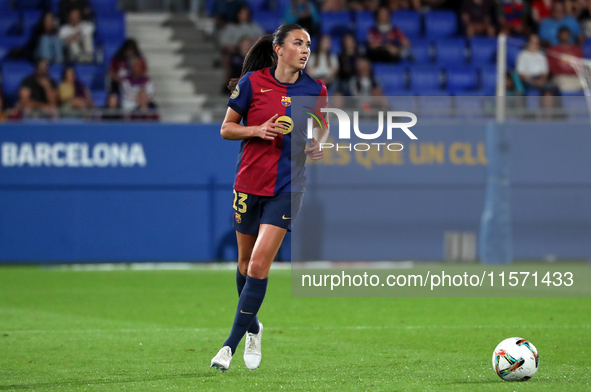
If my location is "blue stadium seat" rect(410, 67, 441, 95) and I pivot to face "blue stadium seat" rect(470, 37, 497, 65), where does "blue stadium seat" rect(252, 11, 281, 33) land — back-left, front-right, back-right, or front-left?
back-left

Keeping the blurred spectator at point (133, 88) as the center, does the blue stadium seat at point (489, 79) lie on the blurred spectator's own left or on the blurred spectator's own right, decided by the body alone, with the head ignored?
on the blurred spectator's own left

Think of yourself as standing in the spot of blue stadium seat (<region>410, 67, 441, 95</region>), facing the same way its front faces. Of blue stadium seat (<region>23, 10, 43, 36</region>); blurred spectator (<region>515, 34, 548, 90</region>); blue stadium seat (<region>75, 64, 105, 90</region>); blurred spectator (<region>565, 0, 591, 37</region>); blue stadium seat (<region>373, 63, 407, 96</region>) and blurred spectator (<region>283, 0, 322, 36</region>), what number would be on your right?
4

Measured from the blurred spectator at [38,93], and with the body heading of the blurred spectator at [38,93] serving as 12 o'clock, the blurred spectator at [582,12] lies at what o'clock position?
the blurred spectator at [582,12] is roughly at 9 o'clock from the blurred spectator at [38,93].

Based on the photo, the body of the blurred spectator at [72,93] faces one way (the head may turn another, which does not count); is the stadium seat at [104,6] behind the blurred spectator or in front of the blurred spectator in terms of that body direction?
behind

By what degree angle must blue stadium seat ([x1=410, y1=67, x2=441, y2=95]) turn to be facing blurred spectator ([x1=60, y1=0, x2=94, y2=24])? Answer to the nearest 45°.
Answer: approximately 90° to its right

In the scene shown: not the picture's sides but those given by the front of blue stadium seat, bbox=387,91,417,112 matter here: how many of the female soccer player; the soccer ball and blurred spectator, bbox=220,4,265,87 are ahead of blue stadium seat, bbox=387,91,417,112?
2

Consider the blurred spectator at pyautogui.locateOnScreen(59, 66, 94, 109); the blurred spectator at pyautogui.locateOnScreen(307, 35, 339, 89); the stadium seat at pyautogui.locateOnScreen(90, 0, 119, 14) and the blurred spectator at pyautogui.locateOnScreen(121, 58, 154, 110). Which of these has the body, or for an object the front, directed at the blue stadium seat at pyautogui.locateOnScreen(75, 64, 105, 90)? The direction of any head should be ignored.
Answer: the stadium seat

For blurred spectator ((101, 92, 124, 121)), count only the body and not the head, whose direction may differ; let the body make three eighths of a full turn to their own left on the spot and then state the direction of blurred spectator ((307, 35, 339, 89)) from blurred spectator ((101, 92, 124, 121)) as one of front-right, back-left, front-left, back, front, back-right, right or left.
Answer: front-right
